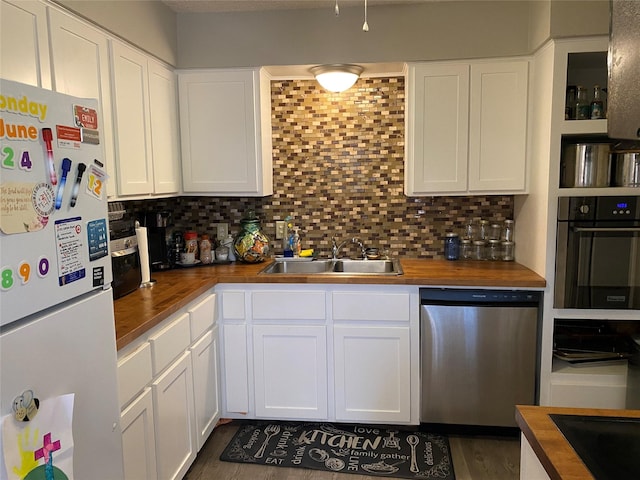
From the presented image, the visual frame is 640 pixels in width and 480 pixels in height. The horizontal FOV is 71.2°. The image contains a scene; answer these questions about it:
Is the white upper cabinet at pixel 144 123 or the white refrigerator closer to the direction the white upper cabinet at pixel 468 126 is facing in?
the white refrigerator

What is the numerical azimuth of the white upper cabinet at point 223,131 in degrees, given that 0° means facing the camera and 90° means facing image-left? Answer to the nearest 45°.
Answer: approximately 0°

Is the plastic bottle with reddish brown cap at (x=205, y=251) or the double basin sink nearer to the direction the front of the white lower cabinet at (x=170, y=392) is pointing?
the double basin sink

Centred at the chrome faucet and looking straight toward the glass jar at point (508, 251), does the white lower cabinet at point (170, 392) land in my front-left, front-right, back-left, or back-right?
back-right

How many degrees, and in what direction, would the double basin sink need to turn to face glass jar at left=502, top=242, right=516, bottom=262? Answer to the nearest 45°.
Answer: approximately 90° to its left

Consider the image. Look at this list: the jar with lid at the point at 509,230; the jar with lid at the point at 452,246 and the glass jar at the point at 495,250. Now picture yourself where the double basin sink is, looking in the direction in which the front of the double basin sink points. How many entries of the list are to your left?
3

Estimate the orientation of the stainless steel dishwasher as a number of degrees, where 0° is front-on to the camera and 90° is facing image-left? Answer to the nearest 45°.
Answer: approximately 0°

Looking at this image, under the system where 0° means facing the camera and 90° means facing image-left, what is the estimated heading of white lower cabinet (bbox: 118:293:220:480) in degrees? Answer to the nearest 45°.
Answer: approximately 315°
